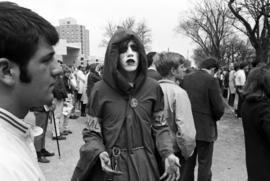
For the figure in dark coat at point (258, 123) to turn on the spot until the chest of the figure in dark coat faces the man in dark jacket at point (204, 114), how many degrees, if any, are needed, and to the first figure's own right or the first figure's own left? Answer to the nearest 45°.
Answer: approximately 45° to the first figure's own left

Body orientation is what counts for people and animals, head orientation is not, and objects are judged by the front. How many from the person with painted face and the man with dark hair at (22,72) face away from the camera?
0

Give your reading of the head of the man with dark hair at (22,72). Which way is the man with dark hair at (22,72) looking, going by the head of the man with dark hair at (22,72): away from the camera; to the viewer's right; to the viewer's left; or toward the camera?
to the viewer's right

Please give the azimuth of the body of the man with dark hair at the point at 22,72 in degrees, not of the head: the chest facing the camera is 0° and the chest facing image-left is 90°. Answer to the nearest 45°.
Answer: approximately 270°

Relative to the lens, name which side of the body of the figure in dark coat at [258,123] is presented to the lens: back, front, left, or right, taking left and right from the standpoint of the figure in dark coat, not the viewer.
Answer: back

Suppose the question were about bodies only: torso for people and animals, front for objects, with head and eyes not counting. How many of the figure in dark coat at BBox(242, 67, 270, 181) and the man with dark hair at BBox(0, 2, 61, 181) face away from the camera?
1

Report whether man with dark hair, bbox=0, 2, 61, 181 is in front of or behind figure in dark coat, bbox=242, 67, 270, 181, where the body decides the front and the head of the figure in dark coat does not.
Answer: behind

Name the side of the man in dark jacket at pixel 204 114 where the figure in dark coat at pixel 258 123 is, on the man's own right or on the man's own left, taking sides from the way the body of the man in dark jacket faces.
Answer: on the man's own right

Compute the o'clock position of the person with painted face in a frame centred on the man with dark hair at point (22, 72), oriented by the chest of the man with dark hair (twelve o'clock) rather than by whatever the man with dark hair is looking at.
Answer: The person with painted face is roughly at 10 o'clock from the man with dark hair.

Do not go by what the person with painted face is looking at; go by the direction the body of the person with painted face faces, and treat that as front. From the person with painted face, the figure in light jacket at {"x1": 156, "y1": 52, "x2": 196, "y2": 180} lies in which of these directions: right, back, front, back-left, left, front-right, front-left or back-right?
back-left

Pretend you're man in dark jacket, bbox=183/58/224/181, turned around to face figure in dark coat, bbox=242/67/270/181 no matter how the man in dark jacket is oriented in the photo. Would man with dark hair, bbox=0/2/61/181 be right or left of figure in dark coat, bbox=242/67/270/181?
right
